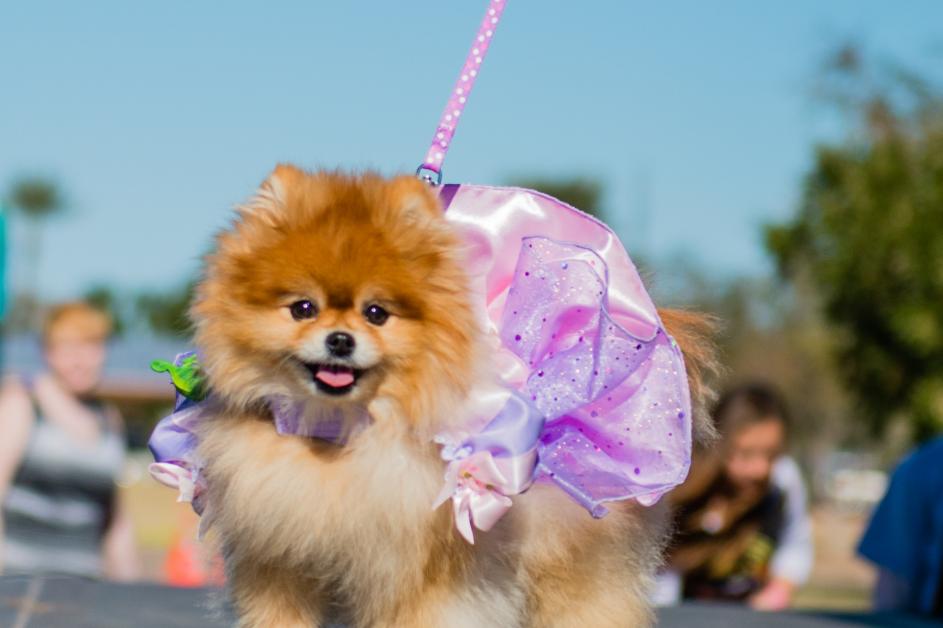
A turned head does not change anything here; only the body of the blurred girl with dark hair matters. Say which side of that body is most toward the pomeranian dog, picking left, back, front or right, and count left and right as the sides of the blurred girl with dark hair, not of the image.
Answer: front

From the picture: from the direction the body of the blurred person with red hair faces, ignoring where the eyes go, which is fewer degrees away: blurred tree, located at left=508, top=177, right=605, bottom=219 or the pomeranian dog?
the pomeranian dog

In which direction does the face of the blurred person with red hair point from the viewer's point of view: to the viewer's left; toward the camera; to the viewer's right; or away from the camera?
toward the camera

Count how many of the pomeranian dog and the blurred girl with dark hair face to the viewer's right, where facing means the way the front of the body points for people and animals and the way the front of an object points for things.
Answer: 0

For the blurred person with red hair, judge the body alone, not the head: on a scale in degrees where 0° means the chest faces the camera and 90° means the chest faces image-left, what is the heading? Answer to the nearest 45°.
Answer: approximately 315°

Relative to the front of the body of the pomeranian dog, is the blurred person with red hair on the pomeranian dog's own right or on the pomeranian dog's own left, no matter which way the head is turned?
on the pomeranian dog's own right

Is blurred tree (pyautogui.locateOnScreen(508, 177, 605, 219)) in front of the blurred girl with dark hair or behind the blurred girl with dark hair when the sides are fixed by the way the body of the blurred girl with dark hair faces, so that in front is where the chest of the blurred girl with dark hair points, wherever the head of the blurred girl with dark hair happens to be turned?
behind

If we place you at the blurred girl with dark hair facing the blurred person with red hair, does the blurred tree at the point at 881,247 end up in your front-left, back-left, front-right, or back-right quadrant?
back-right

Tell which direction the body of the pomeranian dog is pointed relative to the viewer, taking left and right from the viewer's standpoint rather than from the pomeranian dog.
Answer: facing the viewer and to the left of the viewer

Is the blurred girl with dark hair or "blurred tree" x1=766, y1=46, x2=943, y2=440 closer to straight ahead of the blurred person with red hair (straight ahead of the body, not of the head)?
the blurred girl with dark hair

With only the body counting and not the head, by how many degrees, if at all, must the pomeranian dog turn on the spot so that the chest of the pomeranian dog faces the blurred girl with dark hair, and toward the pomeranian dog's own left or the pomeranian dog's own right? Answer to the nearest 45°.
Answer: approximately 180°

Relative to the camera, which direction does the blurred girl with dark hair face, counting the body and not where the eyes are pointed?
toward the camera

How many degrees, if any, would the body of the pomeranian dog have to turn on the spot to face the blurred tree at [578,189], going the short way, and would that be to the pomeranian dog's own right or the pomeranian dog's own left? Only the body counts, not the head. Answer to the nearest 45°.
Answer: approximately 135° to the pomeranian dog's own right

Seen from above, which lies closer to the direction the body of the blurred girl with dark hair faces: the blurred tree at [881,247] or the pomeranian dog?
the pomeranian dog

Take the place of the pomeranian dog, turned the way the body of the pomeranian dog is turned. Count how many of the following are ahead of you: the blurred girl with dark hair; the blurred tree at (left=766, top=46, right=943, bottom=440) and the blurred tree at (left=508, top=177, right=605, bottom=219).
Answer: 0
